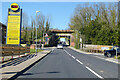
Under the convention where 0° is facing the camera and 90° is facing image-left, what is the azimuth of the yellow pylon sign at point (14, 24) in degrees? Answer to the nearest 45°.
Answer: approximately 0°
